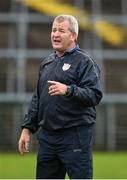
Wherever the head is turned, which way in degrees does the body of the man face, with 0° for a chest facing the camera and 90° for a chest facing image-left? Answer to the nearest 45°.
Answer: approximately 45°
